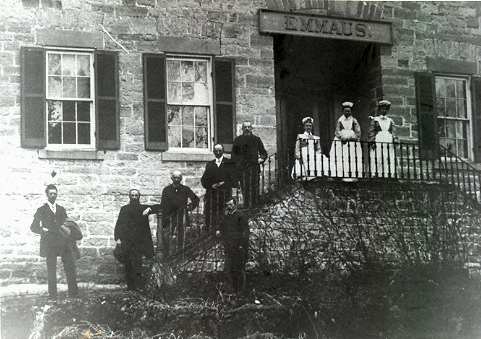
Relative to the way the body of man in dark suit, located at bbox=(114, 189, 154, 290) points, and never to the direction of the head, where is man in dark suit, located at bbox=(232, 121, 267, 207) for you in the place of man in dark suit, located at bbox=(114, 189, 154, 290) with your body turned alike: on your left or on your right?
on your left

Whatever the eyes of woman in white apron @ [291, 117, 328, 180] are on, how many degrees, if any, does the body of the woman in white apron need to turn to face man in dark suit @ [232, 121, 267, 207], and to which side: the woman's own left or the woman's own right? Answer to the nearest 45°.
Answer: approximately 90° to the woman's own right

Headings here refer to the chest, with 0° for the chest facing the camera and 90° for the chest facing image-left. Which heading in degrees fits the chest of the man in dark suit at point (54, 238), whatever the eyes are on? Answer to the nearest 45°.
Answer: approximately 0°

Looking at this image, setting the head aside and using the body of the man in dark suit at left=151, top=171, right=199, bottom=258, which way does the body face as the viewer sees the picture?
toward the camera

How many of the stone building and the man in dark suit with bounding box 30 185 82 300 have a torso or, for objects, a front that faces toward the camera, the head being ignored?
2

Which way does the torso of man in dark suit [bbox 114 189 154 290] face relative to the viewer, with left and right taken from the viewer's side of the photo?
facing the viewer

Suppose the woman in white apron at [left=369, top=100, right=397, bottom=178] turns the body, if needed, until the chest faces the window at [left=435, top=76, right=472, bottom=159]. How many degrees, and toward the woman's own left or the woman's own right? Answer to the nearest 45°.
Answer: approximately 135° to the woman's own left

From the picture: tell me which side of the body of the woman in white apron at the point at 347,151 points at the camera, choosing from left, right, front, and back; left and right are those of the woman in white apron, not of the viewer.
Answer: front

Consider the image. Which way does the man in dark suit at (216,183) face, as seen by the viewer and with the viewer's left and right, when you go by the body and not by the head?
facing the viewer
